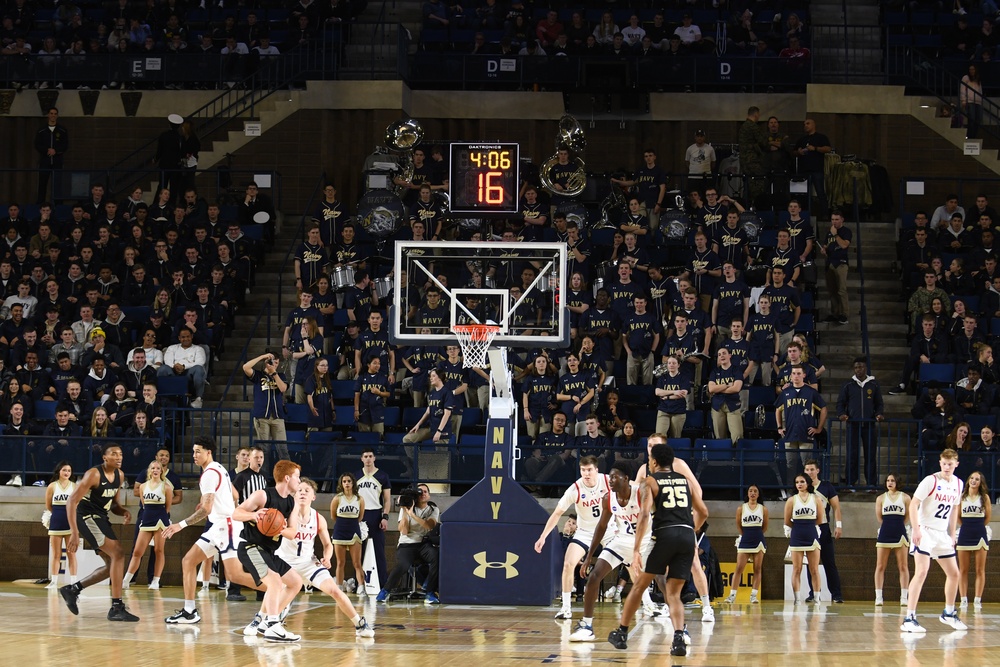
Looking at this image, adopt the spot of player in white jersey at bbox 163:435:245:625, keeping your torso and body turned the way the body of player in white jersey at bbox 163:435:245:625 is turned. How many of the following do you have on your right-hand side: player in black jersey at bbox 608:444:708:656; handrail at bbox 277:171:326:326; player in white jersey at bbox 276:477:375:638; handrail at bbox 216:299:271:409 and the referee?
3

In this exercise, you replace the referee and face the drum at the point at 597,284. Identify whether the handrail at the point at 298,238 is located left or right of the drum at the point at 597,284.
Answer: left

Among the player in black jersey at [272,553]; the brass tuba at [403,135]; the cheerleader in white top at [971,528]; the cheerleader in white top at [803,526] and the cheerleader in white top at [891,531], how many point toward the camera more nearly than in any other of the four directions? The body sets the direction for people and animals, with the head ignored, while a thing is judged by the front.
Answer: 4

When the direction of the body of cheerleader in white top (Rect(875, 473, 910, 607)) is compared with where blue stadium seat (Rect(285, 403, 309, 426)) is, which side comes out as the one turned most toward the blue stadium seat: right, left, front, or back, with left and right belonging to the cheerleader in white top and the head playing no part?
right

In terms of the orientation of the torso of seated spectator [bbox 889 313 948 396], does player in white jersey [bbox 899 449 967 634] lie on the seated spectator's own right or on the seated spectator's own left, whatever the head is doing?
on the seated spectator's own left
